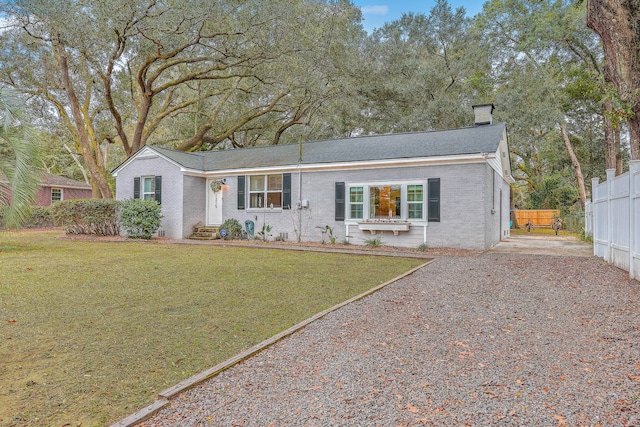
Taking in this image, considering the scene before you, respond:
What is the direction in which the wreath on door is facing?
toward the camera

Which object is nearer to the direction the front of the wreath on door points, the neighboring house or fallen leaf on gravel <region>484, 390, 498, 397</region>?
the fallen leaf on gravel

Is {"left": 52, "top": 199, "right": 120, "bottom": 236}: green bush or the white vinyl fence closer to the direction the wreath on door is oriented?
the white vinyl fence

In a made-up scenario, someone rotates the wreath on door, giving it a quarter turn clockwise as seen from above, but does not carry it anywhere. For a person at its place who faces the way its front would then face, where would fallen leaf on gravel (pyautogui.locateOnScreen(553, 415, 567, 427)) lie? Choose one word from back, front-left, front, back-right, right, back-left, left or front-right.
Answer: left

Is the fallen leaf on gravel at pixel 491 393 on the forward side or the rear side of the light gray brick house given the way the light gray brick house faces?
on the forward side

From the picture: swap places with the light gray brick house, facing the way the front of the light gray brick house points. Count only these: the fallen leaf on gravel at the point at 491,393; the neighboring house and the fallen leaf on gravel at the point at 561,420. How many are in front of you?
2

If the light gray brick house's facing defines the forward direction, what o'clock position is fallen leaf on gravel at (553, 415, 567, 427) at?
The fallen leaf on gravel is roughly at 12 o'clock from the light gray brick house.

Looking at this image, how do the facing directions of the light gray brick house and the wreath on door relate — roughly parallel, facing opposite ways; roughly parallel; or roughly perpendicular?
roughly parallel

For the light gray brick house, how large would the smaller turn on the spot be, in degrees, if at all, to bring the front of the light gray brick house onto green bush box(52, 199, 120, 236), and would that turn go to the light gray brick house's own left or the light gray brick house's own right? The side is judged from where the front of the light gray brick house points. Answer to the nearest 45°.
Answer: approximately 90° to the light gray brick house's own right

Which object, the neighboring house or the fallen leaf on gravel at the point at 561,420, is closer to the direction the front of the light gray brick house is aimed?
the fallen leaf on gravel

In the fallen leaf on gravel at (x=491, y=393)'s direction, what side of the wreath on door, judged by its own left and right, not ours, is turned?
front

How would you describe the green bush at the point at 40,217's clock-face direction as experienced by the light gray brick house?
The green bush is roughly at 4 o'clock from the light gray brick house.

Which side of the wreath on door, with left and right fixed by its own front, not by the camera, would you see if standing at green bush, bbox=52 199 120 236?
right

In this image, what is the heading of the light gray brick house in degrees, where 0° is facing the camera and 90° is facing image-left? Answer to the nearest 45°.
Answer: approximately 0°
